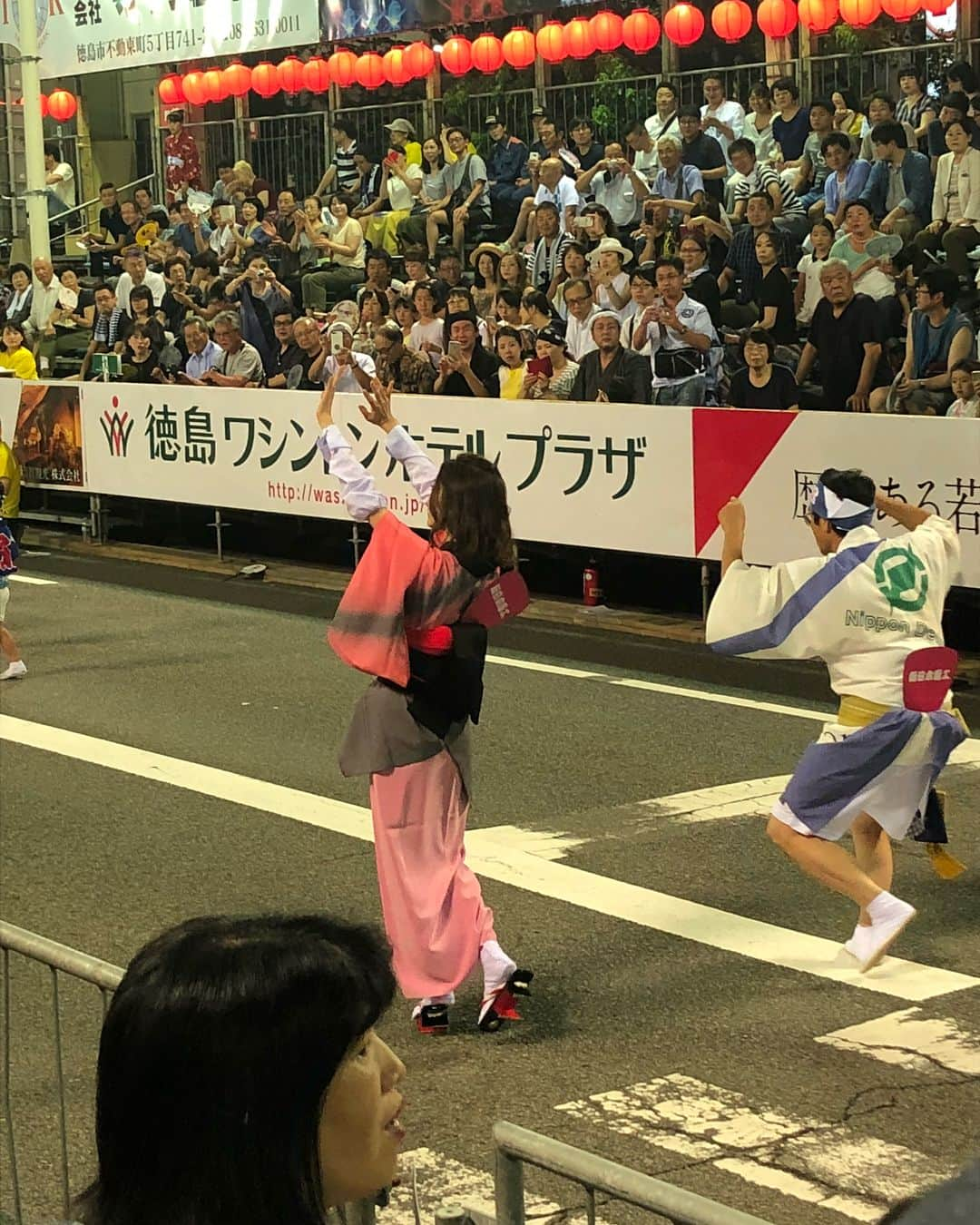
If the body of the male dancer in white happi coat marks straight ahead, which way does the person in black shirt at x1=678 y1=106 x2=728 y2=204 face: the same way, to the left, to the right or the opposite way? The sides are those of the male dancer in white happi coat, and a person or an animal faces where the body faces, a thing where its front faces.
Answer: to the left

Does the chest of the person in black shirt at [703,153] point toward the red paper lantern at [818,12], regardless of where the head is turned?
no

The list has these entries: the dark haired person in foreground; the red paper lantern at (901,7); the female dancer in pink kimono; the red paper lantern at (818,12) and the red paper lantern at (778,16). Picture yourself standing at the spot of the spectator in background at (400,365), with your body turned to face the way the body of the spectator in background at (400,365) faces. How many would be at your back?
3

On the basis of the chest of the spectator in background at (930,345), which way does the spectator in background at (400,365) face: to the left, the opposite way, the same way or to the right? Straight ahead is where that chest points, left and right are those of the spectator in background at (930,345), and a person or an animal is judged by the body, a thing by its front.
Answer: the same way

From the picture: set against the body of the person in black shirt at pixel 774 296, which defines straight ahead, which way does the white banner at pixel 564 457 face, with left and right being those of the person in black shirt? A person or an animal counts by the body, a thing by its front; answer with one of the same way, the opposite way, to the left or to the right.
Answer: the same way

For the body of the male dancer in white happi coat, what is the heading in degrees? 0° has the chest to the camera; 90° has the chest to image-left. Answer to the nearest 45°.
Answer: approximately 135°

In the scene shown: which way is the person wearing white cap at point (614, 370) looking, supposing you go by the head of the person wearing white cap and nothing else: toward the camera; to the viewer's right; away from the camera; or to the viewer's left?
toward the camera

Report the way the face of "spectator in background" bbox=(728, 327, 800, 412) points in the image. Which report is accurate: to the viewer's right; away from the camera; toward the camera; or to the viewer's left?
toward the camera

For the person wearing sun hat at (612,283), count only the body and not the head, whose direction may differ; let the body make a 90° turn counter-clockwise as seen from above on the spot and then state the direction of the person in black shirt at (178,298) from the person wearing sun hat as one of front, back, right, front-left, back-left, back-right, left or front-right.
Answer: back

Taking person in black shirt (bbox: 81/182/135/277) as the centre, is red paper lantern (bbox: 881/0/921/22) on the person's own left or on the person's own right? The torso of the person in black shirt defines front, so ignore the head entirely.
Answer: on the person's own left

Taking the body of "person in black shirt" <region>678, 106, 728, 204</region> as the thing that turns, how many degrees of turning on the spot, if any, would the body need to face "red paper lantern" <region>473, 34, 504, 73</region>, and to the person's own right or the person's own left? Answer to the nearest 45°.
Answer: approximately 90° to the person's own right

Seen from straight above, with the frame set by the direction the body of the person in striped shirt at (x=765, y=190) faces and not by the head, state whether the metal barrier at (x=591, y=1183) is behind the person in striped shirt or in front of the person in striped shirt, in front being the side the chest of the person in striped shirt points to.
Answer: in front

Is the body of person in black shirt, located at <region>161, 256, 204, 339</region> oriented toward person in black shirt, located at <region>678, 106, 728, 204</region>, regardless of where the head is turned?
no

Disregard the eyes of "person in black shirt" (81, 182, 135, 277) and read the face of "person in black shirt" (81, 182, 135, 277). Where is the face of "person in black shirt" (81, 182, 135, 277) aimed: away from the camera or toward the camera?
toward the camera

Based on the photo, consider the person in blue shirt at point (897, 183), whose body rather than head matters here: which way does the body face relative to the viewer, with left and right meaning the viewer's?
facing the viewer and to the left of the viewer

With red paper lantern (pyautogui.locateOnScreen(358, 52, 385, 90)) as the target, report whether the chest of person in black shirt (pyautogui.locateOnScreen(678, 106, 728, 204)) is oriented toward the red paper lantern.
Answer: no
